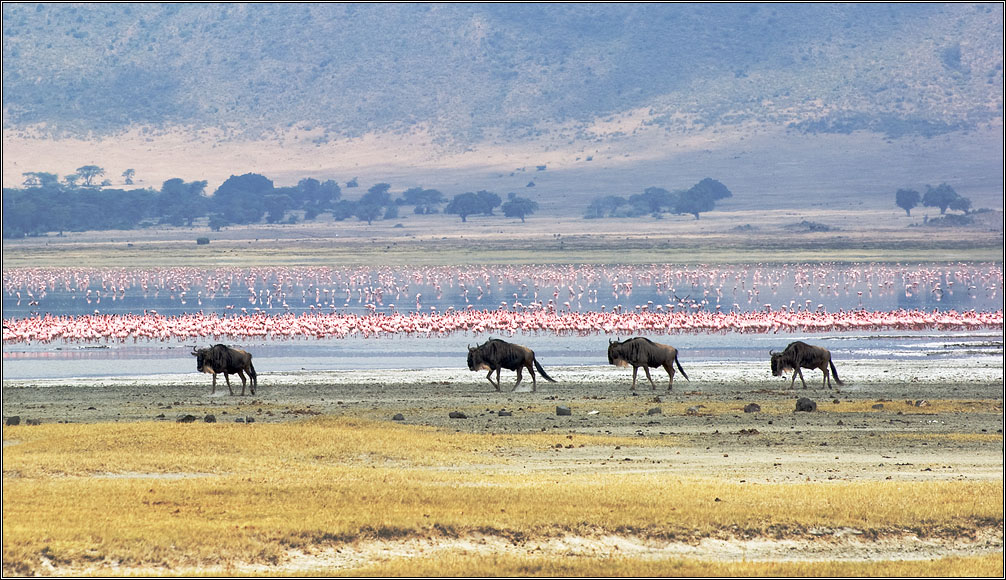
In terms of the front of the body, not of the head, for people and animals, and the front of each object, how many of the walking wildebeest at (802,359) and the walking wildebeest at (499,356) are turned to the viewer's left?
2

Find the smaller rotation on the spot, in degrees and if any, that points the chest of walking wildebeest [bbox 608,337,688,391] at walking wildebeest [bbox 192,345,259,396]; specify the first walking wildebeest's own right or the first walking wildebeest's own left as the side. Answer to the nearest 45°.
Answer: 0° — it already faces it

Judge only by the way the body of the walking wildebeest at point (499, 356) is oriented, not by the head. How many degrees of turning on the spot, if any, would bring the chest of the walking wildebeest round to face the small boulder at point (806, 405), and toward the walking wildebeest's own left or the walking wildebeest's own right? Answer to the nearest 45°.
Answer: approximately 135° to the walking wildebeest's own left

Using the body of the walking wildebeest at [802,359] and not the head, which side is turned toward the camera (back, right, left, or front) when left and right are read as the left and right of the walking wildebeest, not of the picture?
left

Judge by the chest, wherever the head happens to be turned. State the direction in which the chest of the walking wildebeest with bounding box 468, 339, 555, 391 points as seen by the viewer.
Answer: to the viewer's left

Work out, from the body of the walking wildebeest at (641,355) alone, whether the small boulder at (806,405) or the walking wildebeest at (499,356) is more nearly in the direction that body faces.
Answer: the walking wildebeest at (499,356)

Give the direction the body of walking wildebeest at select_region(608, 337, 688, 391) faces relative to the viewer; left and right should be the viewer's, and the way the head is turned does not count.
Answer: facing to the left of the viewer

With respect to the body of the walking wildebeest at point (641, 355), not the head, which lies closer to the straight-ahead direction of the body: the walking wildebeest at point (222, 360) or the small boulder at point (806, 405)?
the walking wildebeest at point (222, 360)

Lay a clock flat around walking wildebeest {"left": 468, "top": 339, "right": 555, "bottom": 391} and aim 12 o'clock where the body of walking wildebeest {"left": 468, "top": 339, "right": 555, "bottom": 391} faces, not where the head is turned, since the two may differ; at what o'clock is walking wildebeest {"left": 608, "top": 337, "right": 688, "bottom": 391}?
walking wildebeest {"left": 608, "top": 337, "right": 688, "bottom": 391} is roughly at 6 o'clock from walking wildebeest {"left": 468, "top": 339, "right": 555, "bottom": 391}.
